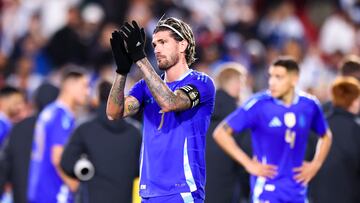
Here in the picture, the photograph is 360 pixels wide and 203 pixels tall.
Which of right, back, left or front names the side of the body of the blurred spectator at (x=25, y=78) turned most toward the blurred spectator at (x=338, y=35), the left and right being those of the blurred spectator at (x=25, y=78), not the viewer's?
left

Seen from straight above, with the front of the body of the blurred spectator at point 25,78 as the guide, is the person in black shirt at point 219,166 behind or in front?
in front

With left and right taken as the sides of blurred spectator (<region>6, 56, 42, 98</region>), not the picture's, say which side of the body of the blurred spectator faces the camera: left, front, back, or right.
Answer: front

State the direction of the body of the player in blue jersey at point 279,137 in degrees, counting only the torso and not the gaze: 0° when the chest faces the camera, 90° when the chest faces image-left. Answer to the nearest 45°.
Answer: approximately 0°
